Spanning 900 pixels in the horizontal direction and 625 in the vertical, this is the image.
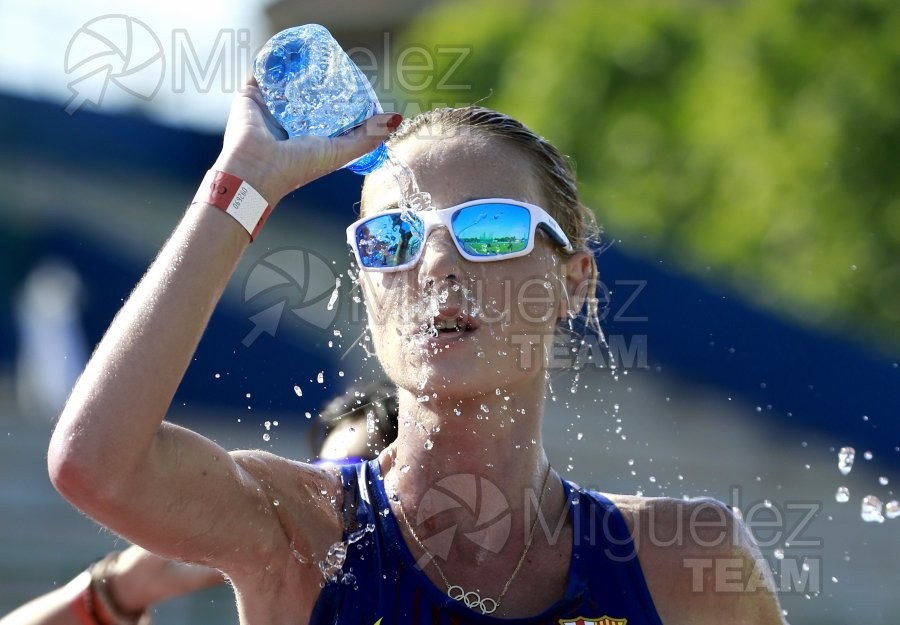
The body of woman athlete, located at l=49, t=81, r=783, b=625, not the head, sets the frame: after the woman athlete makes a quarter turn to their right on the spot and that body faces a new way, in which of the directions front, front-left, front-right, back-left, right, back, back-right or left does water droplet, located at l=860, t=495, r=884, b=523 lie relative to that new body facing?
back-right

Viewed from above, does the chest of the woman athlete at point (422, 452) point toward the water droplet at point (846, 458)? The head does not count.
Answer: no

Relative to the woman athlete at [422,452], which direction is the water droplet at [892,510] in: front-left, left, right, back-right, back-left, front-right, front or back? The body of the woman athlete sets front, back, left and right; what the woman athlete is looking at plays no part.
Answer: back-left

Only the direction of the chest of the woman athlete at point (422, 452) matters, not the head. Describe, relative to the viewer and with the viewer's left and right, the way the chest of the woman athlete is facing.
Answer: facing the viewer
